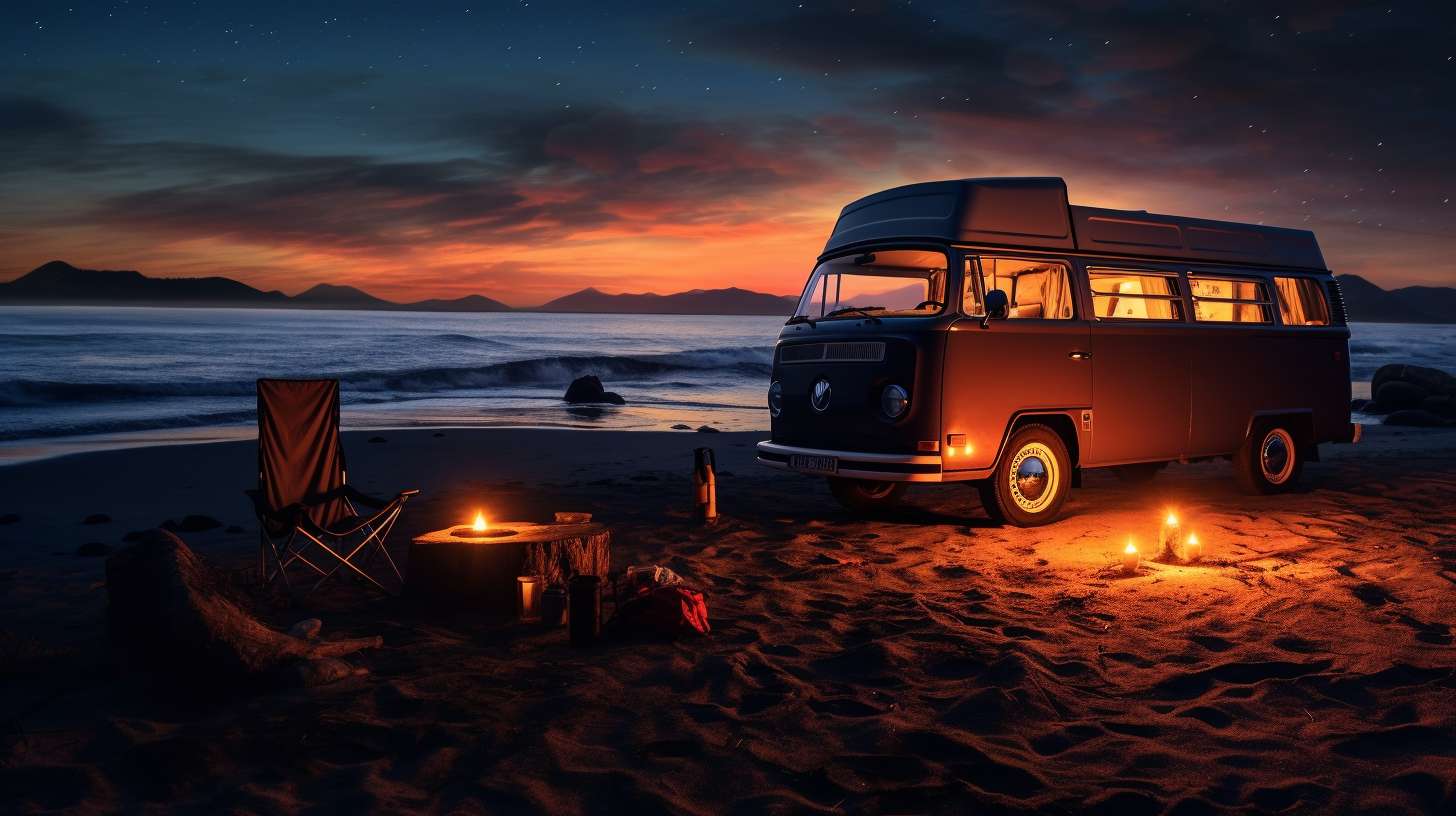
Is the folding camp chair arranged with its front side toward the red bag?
yes

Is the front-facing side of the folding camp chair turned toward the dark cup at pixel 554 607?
yes

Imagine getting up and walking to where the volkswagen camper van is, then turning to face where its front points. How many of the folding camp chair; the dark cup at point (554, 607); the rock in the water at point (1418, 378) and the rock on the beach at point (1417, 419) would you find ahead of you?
2

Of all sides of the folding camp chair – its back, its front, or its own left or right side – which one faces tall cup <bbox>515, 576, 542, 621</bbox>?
front

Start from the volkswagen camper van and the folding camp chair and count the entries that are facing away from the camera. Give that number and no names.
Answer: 0

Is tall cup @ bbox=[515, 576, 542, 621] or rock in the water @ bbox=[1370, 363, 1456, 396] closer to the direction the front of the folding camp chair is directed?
the tall cup

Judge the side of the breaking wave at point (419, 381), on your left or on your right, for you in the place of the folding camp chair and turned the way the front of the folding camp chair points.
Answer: on your left

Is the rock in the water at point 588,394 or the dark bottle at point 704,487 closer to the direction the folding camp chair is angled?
the dark bottle

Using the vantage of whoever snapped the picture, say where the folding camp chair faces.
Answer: facing the viewer and to the right of the viewer

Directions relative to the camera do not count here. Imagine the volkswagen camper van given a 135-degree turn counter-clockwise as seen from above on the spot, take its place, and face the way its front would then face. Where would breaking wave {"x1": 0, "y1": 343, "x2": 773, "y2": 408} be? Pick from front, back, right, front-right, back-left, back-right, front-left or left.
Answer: back-left

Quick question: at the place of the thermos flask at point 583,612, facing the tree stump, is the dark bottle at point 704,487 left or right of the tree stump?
right

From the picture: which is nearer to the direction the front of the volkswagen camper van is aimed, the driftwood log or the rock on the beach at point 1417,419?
the driftwood log

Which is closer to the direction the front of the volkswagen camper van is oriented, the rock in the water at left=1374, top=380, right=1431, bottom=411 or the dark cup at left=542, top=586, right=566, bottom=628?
the dark cup

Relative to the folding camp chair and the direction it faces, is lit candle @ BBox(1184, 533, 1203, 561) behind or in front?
in front

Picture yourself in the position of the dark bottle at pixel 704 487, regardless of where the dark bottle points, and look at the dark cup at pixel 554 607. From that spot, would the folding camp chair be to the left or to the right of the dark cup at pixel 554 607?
right

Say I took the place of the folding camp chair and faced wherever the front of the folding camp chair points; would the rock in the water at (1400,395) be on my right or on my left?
on my left

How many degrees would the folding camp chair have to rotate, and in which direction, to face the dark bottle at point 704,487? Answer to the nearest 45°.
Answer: approximately 45° to its left

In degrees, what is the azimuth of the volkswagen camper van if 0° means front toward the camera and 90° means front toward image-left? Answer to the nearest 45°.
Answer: approximately 45°

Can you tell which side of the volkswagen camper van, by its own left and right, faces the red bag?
front
